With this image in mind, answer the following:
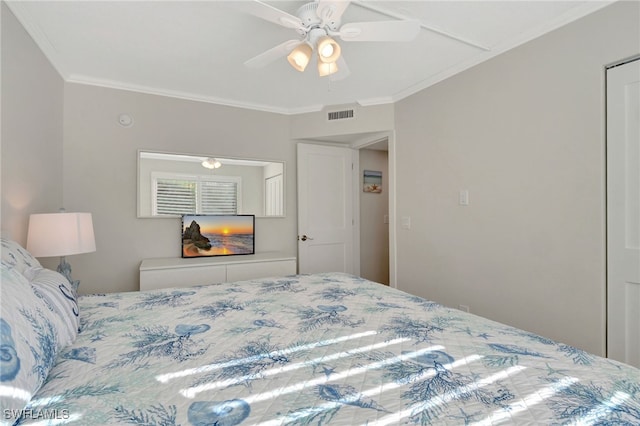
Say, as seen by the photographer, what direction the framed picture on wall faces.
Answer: facing the viewer

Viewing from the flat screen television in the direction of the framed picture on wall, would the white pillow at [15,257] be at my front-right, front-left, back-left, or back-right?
back-right

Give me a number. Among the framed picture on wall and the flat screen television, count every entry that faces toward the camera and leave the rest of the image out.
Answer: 2

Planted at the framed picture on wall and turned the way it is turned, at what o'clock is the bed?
The bed is roughly at 12 o'clock from the framed picture on wall.

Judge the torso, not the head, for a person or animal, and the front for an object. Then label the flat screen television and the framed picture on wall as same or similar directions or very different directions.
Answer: same or similar directions

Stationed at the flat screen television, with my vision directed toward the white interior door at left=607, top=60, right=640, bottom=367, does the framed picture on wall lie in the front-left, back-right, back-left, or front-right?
front-left

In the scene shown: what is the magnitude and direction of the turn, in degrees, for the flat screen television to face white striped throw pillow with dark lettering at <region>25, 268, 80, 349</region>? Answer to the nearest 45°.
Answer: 0° — it already faces it

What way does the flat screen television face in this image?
toward the camera
